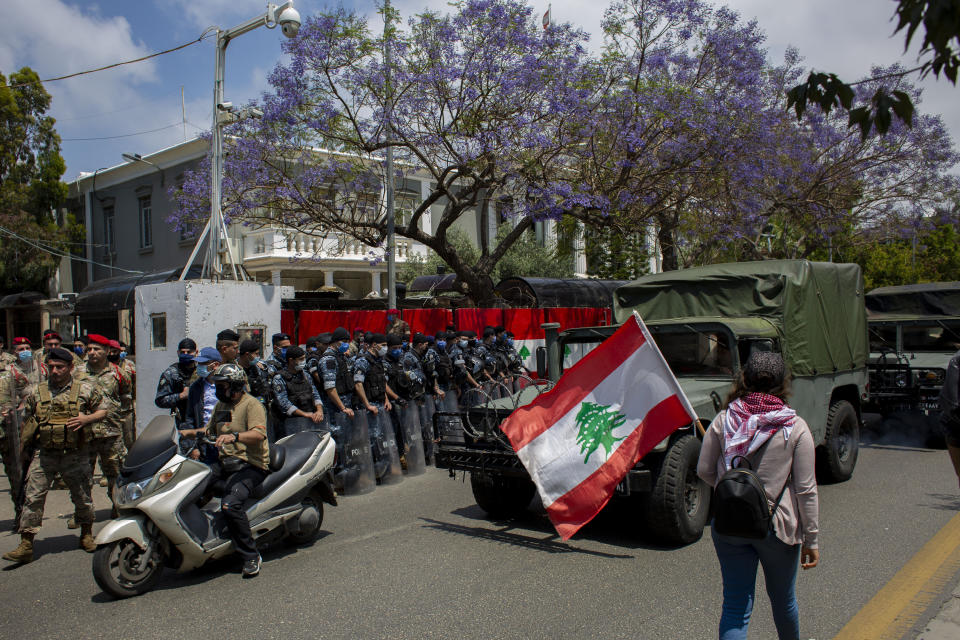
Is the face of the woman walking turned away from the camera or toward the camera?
away from the camera

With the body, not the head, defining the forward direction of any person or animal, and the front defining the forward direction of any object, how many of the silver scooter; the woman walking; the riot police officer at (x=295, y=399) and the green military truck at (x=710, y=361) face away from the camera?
1

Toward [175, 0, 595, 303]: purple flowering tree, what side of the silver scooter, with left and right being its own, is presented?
back

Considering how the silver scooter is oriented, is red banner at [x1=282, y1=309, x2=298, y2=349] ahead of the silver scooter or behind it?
behind

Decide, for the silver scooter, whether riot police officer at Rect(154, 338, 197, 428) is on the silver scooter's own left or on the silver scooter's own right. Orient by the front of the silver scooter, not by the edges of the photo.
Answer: on the silver scooter's own right

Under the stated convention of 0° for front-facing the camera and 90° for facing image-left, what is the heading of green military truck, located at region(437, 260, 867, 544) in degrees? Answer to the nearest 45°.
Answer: approximately 45°

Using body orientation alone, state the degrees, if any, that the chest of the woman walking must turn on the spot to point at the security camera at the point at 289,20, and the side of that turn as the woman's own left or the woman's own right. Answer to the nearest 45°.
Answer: approximately 45° to the woman's own left

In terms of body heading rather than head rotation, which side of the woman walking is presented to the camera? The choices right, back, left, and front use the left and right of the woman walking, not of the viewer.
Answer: back
